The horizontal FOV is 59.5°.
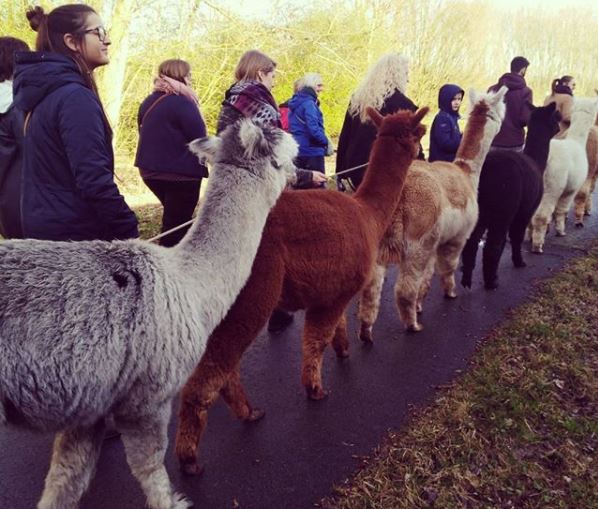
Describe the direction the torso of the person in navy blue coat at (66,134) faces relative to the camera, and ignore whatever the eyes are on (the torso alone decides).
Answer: to the viewer's right

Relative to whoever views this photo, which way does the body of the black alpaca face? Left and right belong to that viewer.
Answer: facing away from the viewer and to the right of the viewer

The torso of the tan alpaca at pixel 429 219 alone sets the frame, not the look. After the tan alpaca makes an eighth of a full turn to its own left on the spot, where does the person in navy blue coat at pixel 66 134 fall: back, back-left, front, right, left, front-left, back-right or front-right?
back-left

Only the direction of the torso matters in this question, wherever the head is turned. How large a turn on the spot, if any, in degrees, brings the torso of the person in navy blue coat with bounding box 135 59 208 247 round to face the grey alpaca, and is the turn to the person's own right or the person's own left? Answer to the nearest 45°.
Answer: approximately 135° to the person's own right

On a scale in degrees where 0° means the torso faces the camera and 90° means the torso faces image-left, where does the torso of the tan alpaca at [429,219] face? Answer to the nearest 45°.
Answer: approximately 225°

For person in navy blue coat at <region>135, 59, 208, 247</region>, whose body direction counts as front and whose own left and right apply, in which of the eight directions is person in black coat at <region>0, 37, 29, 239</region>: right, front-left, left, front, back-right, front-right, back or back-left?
back

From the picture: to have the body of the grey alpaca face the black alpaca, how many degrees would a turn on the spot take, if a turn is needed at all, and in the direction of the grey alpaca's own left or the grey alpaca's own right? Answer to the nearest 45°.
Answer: approximately 45° to the grey alpaca's own left

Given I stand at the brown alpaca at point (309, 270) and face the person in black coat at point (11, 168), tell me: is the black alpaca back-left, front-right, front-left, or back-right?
back-right

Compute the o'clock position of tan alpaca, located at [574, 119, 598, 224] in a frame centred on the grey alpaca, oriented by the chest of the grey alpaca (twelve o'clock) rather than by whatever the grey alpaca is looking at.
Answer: The tan alpaca is roughly at 11 o'clock from the grey alpaca.

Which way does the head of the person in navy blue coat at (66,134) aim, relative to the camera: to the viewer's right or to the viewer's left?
to the viewer's right

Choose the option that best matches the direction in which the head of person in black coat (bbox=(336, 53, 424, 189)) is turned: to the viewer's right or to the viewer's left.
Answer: to the viewer's right

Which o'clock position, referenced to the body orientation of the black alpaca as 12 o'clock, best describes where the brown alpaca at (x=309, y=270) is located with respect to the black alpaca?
The brown alpaca is roughly at 5 o'clock from the black alpaca.

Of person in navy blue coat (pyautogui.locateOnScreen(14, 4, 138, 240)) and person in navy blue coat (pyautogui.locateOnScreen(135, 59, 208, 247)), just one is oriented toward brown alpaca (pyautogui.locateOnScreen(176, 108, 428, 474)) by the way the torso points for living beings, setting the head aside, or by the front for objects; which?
person in navy blue coat (pyautogui.locateOnScreen(14, 4, 138, 240))

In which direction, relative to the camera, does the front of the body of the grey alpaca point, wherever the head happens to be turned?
to the viewer's right
